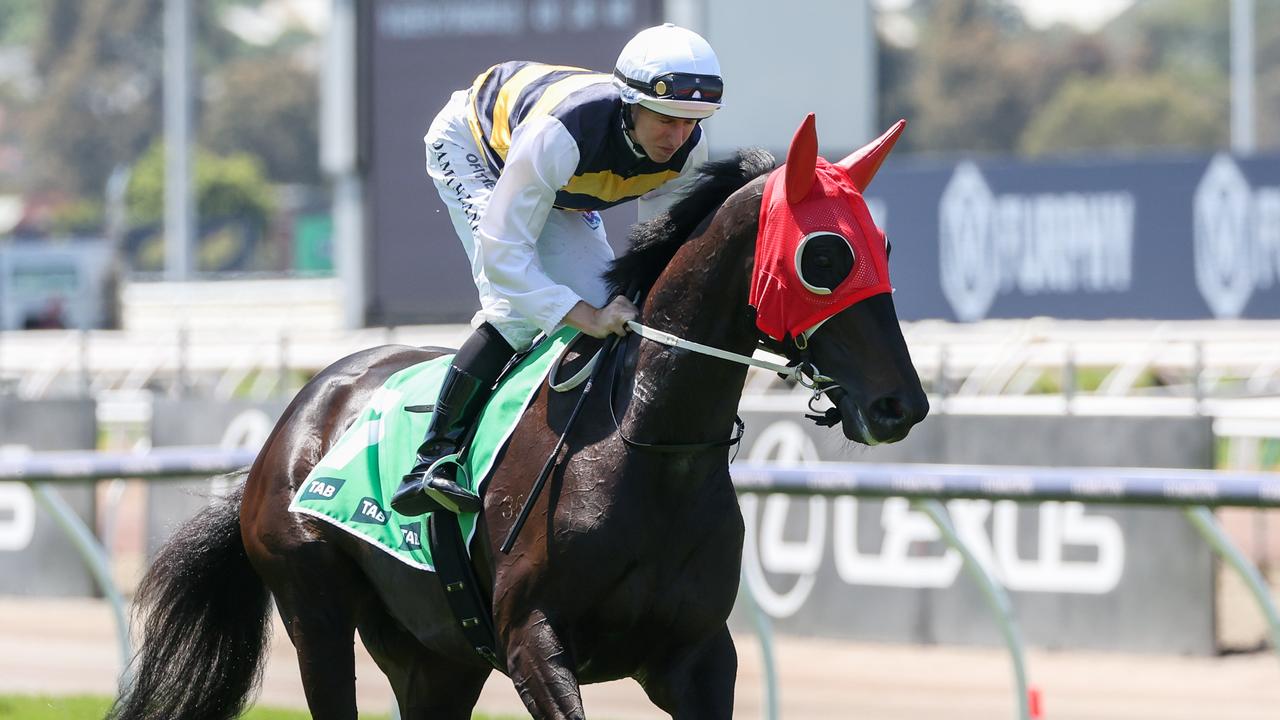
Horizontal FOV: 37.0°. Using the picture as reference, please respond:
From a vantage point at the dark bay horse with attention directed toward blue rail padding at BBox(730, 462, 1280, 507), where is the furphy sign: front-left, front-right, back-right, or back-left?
front-left

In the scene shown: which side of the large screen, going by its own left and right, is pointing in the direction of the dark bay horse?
front

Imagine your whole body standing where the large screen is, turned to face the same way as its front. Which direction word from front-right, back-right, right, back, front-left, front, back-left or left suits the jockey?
front

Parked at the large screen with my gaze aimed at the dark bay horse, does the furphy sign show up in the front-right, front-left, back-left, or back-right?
front-left

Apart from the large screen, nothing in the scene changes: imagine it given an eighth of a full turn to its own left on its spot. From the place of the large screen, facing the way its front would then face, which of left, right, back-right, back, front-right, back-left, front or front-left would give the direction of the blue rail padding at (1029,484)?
front-right

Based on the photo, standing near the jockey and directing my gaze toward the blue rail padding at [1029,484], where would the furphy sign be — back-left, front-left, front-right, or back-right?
front-left

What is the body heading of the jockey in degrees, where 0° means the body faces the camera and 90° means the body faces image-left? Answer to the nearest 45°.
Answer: approximately 315°

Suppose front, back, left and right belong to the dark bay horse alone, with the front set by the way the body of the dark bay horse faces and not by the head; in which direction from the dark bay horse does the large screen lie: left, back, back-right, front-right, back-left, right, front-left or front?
back-left

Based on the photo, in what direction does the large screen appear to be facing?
toward the camera

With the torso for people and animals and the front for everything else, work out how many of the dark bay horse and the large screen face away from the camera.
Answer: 0

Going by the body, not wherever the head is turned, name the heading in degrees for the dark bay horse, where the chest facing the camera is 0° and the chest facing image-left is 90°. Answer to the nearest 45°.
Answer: approximately 315°
